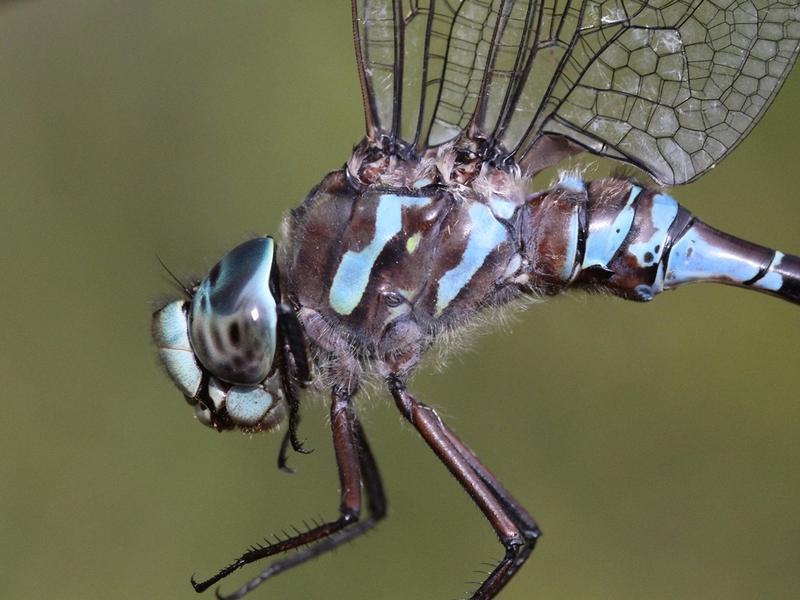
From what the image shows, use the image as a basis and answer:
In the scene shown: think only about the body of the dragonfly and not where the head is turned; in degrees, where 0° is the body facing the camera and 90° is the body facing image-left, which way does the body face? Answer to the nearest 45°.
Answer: approximately 90°
